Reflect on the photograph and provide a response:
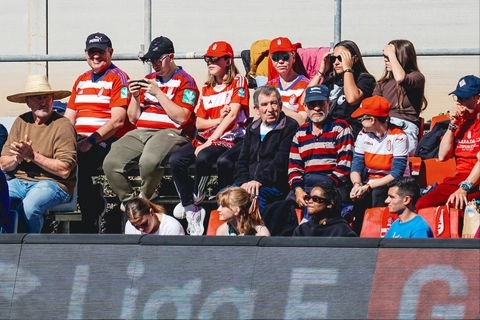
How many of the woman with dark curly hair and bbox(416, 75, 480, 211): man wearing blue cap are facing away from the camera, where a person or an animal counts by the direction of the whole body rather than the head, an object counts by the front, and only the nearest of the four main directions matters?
0

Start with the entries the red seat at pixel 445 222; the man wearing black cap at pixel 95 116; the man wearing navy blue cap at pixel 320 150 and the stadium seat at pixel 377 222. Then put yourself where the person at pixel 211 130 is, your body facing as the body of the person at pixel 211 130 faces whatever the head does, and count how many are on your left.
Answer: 3

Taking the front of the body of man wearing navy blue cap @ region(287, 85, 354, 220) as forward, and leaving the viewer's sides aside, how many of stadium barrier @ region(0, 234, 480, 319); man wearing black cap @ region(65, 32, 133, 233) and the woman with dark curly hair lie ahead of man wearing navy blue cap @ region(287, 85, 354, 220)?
2

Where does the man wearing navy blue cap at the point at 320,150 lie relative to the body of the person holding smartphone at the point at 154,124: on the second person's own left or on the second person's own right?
on the second person's own left

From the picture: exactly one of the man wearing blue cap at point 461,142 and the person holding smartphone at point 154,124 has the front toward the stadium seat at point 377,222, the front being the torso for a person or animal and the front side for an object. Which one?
the man wearing blue cap

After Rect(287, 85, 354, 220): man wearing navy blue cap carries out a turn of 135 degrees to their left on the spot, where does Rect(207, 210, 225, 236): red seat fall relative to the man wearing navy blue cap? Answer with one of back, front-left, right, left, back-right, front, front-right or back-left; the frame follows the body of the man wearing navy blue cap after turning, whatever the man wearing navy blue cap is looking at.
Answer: back-left
